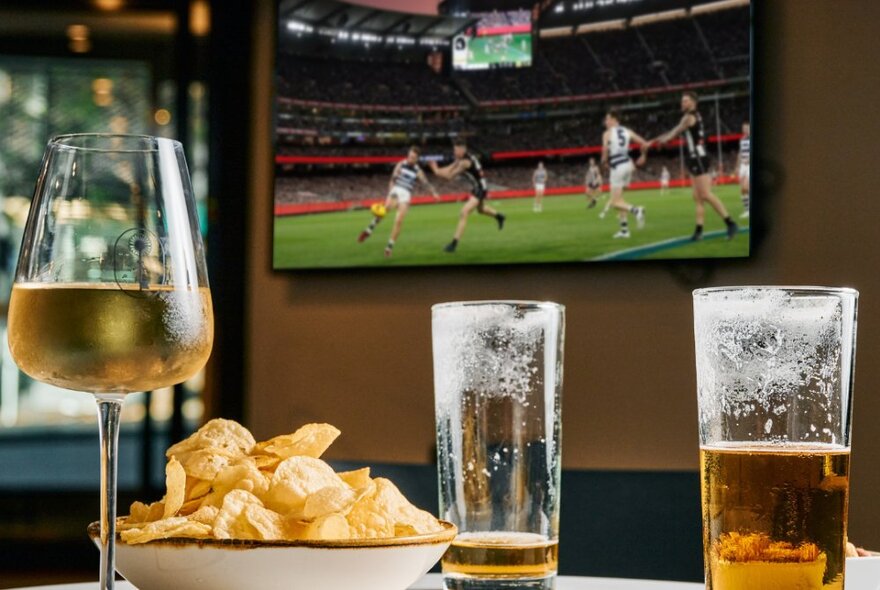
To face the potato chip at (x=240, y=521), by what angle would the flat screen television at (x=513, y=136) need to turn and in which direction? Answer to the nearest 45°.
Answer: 0° — it already faces it

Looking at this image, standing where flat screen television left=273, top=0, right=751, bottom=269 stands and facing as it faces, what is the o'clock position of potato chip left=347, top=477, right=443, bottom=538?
The potato chip is roughly at 12 o'clock from the flat screen television.

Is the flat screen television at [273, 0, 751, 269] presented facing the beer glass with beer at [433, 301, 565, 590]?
yes

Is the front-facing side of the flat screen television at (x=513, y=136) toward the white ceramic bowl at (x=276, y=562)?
yes

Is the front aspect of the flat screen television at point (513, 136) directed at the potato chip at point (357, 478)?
yes

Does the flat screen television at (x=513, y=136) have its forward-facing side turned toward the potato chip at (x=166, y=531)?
yes

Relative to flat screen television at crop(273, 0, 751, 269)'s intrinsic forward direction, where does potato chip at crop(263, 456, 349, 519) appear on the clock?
The potato chip is roughly at 12 o'clock from the flat screen television.

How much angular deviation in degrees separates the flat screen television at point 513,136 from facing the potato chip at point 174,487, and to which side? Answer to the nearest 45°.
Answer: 0° — it already faces it

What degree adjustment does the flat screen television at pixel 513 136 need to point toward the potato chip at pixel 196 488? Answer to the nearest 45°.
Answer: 0° — it already faces it

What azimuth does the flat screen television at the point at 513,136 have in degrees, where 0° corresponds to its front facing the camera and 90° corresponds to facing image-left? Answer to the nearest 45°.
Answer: approximately 0°

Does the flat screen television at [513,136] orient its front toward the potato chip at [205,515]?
yes

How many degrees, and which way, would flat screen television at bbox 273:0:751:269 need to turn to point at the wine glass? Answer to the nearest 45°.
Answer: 0° — it already faces it

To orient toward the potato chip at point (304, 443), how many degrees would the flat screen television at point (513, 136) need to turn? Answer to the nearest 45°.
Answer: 0° — it already faces it
